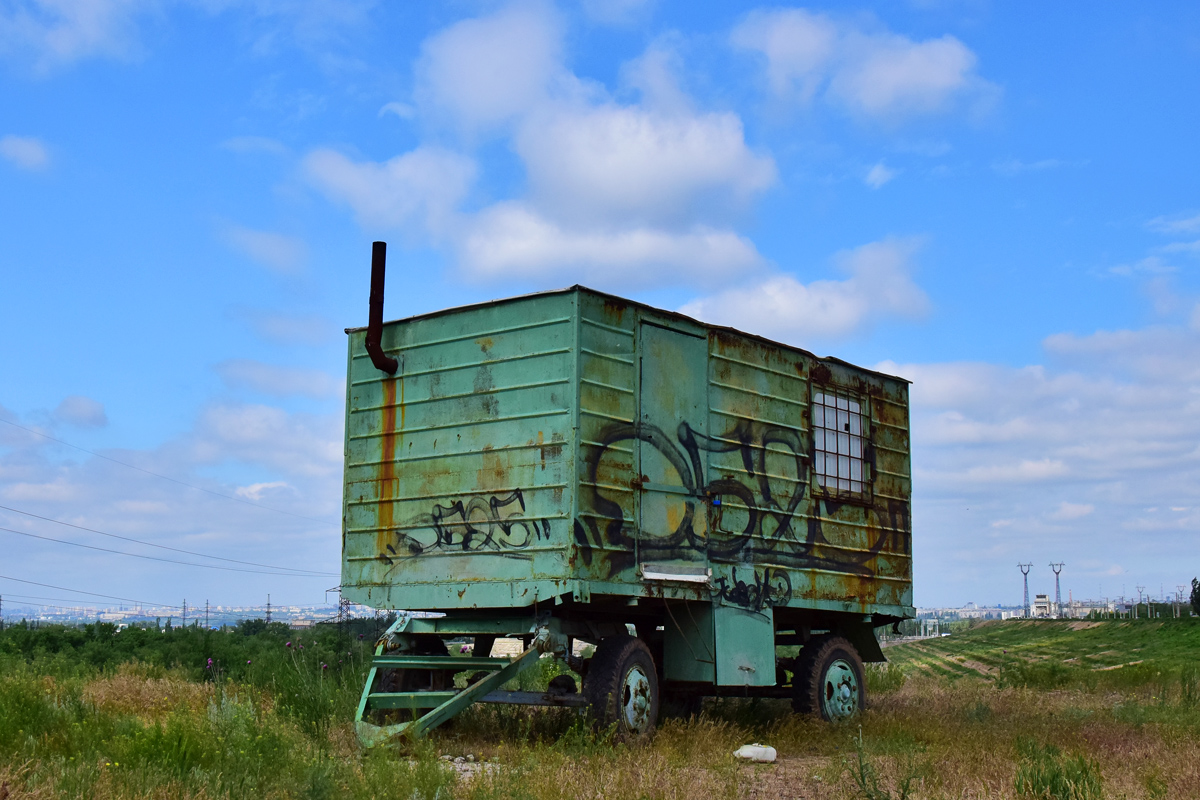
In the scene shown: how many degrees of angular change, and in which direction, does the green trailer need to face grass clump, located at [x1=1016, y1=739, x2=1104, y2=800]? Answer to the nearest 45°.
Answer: approximately 90° to its left

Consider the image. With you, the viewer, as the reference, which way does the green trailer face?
facing the viewer and to the left of the viewer
